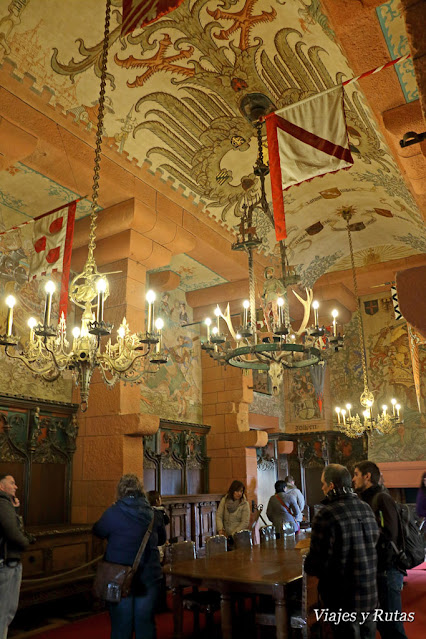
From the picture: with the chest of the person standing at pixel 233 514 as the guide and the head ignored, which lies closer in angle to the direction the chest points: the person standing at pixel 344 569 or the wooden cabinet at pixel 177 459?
the person standing

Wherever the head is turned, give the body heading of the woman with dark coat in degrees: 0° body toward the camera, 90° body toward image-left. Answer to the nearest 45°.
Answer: approximately 180°

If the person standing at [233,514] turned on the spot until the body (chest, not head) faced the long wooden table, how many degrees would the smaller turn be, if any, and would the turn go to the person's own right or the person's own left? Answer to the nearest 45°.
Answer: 0° — they already face it

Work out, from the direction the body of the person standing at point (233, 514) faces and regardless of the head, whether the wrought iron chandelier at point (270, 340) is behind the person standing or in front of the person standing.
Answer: in front

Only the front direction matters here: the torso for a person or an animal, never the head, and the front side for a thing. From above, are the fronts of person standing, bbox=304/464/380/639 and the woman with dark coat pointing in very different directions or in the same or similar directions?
same or similar directions

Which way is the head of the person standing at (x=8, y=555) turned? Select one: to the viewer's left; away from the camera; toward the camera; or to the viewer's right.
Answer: to the viewer's right

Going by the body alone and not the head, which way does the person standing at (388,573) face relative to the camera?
to the viewer's left

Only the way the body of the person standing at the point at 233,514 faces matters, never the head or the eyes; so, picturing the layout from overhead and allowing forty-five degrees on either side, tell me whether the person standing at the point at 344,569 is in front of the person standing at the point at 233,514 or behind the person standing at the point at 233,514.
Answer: in front

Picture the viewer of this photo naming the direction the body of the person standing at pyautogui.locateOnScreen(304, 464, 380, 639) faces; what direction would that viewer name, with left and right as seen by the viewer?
facing away from the viewer and to the left of the viewer

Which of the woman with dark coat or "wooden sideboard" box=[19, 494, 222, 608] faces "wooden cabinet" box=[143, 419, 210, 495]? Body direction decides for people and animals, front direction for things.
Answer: the woman with dark coat

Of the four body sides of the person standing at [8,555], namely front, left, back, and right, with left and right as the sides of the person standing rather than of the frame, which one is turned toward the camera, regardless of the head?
right

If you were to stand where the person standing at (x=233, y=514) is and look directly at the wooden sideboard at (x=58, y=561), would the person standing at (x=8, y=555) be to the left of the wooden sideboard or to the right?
left

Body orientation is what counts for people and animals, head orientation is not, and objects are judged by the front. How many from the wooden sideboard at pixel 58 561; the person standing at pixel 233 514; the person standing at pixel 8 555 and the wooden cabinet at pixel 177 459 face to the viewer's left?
0

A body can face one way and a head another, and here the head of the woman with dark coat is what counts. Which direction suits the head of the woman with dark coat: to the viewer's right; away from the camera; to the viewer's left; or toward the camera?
away from the camera

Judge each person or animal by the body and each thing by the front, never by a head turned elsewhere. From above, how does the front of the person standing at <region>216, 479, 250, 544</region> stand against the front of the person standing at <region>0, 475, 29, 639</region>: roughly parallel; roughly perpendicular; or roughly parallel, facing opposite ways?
roughly perpendicular

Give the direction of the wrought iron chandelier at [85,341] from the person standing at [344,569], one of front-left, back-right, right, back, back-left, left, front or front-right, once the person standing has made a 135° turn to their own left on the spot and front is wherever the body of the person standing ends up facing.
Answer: right

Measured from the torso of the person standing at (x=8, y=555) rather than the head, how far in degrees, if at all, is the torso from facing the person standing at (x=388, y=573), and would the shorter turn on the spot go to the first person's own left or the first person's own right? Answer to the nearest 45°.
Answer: approximately 45° to the first person's own right
